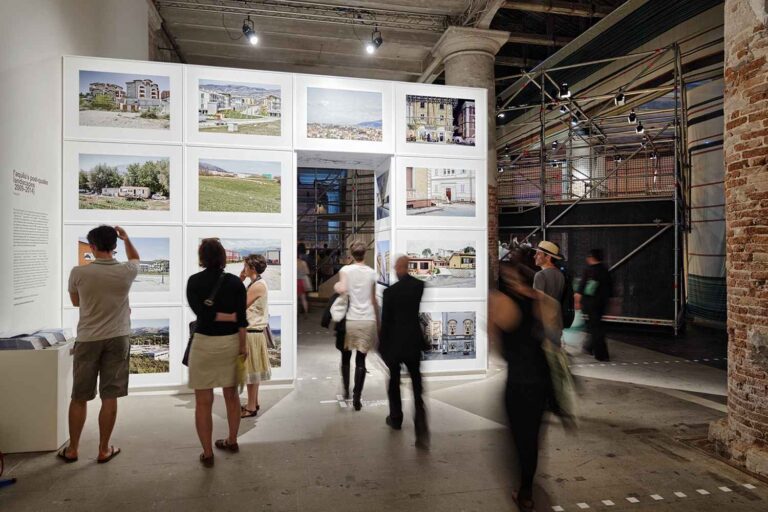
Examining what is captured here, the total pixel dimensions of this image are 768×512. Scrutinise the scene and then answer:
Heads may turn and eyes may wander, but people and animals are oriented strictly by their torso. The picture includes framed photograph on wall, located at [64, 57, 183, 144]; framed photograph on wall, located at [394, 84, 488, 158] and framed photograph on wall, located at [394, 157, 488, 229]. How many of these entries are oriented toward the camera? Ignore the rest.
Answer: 3

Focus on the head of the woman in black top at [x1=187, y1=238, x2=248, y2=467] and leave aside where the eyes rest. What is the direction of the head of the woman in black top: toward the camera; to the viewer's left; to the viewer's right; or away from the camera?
away from the camera

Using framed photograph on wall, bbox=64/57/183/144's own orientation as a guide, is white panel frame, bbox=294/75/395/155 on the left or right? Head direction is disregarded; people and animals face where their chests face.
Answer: on its left

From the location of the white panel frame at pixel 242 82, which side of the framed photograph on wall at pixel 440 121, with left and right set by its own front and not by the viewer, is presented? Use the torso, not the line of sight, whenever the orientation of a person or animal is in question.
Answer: right

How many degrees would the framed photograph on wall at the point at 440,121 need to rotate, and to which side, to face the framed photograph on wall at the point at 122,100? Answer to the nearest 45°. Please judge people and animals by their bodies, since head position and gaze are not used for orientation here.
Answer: approximately 90° to its right

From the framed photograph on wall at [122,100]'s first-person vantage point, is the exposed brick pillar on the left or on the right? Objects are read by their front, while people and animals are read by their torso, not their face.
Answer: on its left

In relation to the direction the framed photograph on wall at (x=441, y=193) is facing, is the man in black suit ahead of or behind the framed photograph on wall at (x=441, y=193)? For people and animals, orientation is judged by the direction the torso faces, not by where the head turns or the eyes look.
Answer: ahead

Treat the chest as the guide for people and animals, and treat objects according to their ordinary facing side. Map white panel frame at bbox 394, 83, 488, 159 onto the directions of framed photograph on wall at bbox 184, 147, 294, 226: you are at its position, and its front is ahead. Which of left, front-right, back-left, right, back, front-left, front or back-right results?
left

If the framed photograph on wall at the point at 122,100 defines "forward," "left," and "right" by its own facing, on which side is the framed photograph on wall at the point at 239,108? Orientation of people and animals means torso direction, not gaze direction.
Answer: on its left

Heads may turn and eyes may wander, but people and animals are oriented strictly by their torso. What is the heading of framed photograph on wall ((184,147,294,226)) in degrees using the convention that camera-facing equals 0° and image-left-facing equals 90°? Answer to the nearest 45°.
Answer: approximately 0°

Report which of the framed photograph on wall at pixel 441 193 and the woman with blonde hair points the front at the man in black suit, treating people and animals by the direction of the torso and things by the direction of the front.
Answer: the framed photograph on wall
